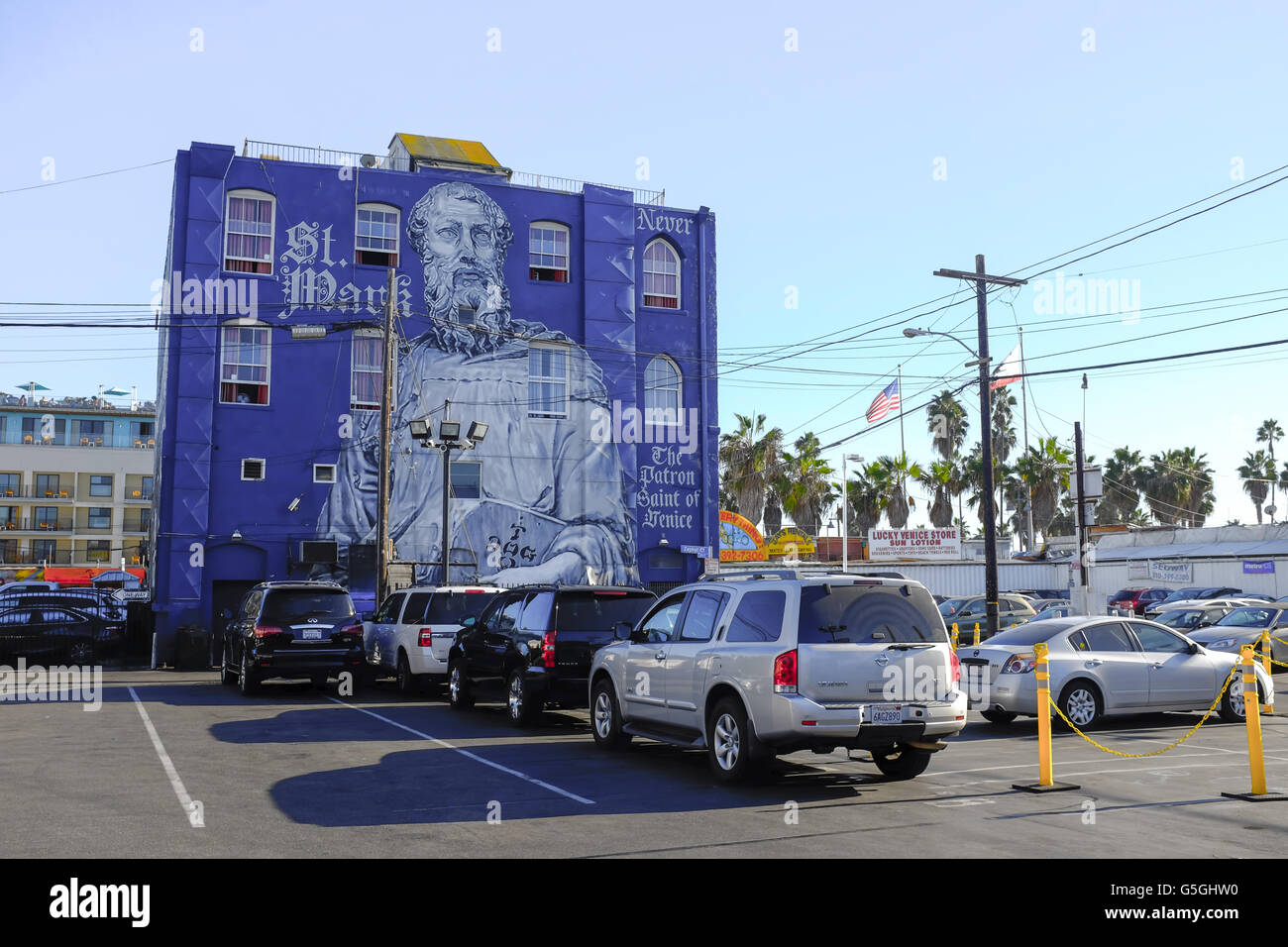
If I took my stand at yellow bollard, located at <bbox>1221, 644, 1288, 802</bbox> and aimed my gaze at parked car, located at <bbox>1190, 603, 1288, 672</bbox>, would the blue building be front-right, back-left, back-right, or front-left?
front-left

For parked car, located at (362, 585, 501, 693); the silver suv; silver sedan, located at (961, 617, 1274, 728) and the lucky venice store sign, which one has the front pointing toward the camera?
the lucky venice store sign

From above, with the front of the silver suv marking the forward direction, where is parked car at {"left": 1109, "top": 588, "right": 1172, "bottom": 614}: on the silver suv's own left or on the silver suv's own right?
on the silver suv's own right

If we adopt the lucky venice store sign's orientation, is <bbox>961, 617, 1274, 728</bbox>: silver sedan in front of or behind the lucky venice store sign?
in front

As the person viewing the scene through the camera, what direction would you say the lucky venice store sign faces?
facing the viewer

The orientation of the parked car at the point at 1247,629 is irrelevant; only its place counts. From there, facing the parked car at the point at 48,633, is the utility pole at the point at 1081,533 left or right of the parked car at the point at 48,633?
right

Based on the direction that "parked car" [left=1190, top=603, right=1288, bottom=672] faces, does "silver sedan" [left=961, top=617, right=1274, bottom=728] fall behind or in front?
in front

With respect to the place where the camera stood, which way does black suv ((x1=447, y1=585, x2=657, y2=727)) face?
facing away from the viewer and to the left of the viewer

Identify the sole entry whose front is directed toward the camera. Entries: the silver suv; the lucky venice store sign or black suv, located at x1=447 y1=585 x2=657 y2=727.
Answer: the lucky venice store sign

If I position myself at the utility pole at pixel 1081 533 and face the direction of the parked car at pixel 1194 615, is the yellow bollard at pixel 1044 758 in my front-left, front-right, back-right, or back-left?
front-right

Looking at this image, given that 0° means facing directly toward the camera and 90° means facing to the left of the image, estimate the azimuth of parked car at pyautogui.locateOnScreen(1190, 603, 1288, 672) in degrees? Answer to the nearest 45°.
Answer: approximately 45°

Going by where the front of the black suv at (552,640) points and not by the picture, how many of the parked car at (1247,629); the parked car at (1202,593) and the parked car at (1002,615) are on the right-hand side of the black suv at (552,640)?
3

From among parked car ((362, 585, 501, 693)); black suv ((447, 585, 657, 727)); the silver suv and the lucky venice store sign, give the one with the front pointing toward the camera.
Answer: the lucky venice store sign

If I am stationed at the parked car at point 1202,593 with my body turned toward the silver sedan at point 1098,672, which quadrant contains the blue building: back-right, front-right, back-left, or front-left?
front-right

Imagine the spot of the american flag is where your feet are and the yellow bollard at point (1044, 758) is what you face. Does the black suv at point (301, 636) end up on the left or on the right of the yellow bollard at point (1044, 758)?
right

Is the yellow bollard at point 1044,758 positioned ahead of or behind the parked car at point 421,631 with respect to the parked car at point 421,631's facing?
behind

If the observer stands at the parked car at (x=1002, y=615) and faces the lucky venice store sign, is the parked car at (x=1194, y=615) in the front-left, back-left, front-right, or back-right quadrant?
back-right
